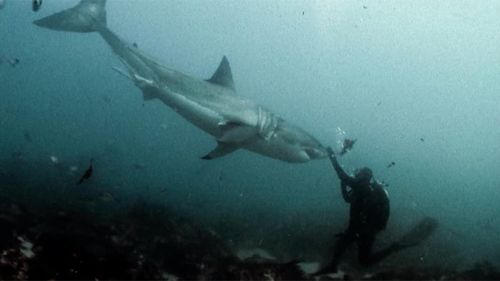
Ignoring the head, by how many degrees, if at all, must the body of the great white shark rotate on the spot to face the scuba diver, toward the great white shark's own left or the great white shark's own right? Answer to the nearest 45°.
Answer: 0° — it already faces them

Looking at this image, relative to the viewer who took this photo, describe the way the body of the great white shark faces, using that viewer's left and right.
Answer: facing to the right of the viewer
